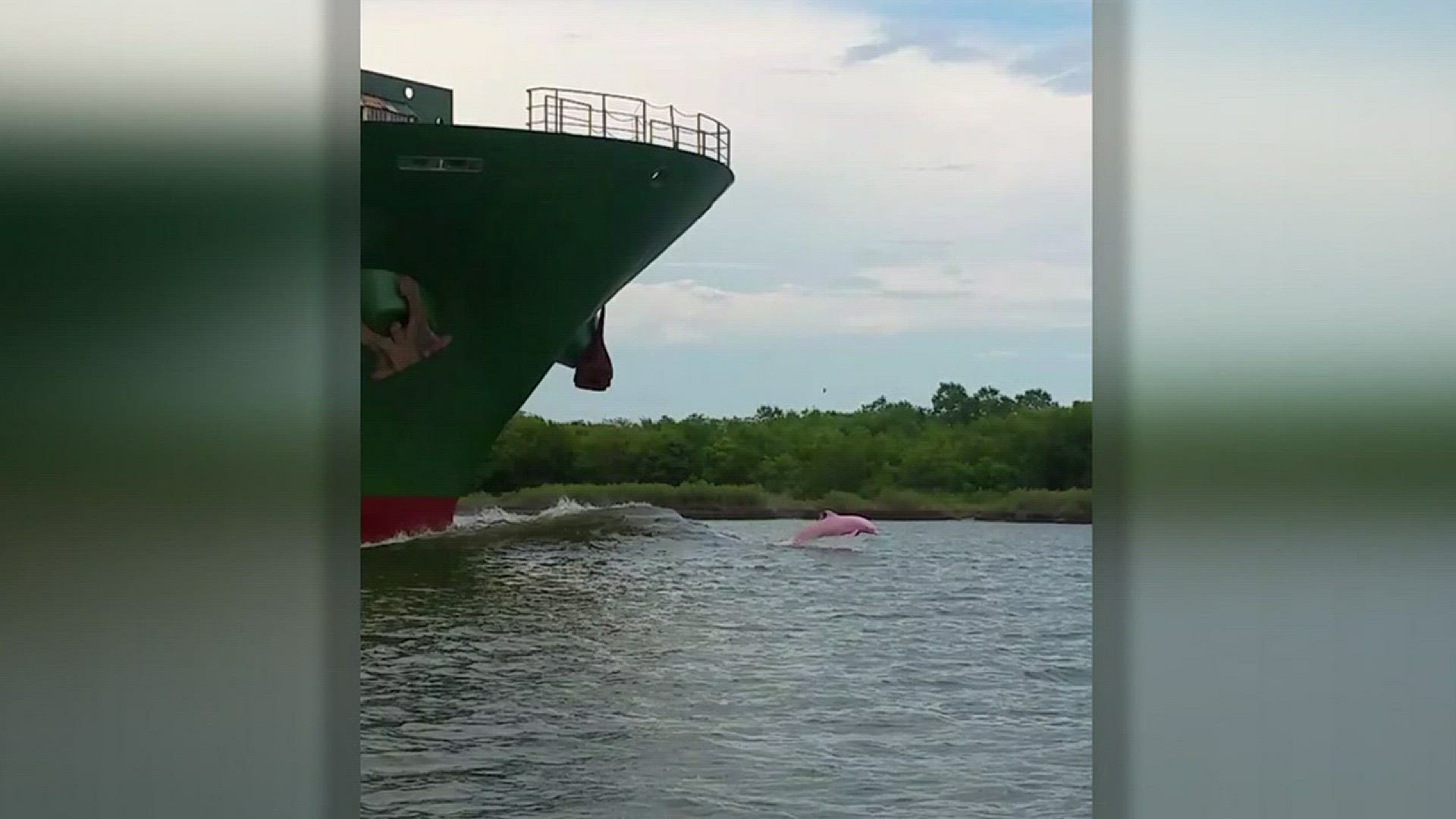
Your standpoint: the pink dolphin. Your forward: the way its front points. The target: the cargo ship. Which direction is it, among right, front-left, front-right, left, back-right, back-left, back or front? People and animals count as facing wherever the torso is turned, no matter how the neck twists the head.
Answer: back-right

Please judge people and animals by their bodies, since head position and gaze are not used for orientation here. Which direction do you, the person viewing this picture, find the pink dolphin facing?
facing to the right of the viewer

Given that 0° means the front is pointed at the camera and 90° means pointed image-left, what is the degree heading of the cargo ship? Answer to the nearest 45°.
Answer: approximately 315°
